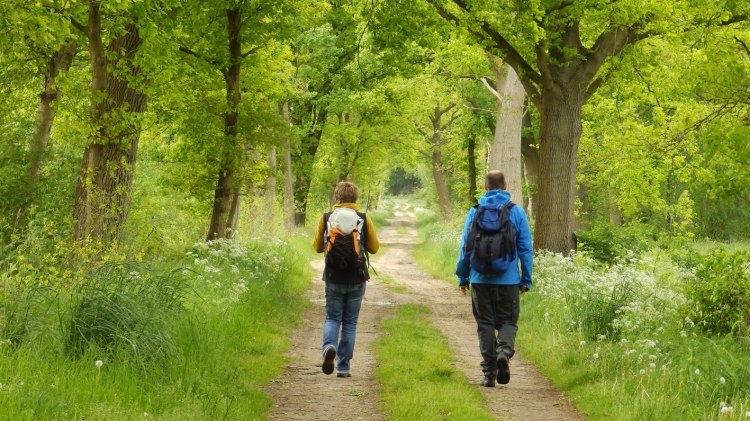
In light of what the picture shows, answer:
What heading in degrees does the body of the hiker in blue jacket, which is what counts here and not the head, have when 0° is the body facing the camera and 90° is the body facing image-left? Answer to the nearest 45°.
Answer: approximately 180°

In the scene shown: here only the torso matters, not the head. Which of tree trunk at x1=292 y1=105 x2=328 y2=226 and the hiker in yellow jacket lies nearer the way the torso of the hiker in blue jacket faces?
the tree trunk

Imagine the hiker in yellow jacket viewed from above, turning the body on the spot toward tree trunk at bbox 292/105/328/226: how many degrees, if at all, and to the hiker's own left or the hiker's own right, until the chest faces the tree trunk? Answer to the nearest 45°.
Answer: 0° — they already face it

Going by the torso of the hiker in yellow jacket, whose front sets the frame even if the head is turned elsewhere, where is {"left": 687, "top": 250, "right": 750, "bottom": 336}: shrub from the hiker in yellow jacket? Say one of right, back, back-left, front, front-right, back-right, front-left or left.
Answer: right

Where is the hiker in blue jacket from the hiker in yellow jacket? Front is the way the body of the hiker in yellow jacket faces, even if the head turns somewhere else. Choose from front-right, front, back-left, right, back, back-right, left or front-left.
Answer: right

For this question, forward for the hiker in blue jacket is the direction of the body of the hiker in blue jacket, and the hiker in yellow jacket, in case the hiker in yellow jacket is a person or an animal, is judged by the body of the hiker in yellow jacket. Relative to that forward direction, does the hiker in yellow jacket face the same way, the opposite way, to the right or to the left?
the same way

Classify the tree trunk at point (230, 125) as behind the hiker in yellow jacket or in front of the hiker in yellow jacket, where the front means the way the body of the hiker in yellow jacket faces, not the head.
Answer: in front

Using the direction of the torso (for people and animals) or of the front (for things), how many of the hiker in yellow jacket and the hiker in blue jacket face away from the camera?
2

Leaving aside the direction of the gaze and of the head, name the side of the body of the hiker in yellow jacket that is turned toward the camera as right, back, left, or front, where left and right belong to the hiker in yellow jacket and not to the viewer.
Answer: back

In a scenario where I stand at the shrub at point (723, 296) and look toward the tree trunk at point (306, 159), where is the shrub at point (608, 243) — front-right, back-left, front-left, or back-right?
front-right

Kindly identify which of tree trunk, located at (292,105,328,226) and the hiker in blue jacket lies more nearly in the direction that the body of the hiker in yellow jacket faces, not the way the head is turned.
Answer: the tree trunk

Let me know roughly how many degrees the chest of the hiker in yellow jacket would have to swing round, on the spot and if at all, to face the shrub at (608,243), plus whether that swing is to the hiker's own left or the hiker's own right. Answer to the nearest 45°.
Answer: approximately 45° to the hiker's own right

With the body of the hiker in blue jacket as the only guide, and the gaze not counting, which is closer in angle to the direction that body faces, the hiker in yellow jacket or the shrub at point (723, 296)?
the shrub

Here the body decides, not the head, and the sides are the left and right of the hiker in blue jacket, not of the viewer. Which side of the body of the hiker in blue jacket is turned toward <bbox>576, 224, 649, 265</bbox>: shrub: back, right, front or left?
front

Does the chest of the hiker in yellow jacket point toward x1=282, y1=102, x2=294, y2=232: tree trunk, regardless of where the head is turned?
yes

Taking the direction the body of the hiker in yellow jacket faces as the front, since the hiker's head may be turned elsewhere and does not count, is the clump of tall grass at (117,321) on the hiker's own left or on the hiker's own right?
on the hiker's own left
